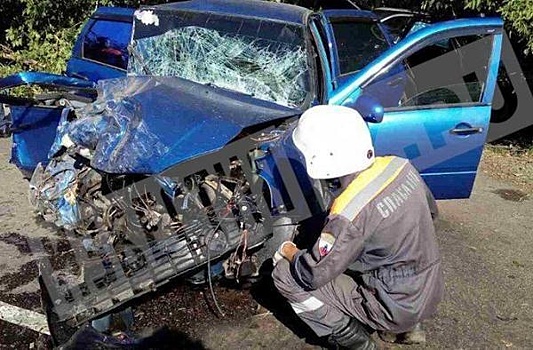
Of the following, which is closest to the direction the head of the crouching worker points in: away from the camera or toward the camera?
away from the camera

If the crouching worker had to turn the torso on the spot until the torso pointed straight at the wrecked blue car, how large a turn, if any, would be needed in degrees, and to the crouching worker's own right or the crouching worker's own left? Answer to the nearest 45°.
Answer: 0° — they already face it

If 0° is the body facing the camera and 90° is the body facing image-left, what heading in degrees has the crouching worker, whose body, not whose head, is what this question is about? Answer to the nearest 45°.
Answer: approximately 135°

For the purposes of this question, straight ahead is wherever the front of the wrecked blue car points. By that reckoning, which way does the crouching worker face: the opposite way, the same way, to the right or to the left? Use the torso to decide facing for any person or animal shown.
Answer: to the right

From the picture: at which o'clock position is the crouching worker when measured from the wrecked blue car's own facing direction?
The crouching worker is roughly at 10 o'clock from the wrecked blue car.

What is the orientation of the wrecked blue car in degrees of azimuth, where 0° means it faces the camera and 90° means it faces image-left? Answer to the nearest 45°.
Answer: approximately 45°
